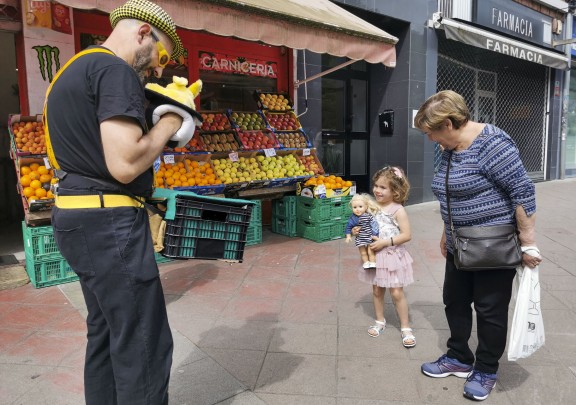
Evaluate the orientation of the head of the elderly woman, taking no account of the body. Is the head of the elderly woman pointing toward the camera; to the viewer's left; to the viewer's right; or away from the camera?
to the viewer's left

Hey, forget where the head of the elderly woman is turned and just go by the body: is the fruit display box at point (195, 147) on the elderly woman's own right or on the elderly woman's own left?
on the elderly woman's own right

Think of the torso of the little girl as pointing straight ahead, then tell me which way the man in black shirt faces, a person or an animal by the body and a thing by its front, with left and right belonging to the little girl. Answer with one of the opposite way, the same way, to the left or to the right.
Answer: the opposite way

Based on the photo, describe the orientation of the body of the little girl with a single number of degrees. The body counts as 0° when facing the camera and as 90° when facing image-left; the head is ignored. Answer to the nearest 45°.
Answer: approximately 45°

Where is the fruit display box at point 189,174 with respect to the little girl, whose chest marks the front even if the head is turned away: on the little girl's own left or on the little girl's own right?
on the little girl's own right

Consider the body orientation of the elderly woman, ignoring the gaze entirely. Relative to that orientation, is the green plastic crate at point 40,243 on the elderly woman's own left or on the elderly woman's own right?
on the elderly woman's own right

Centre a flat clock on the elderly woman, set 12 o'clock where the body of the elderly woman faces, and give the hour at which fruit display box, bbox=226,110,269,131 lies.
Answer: The fruit display box is roughly at 3 o'clock from the elderly woman.

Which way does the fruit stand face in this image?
toward the camera

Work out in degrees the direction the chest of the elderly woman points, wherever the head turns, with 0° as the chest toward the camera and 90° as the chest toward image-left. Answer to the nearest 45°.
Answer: approximately 45°

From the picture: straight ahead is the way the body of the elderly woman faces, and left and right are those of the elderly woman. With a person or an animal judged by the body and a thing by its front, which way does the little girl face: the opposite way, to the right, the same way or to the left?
the same way

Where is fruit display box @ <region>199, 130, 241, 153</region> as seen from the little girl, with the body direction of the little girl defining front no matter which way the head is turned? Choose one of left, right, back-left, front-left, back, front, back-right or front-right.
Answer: right

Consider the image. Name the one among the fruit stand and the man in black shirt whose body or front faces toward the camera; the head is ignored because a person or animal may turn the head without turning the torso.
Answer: the fruit stand
